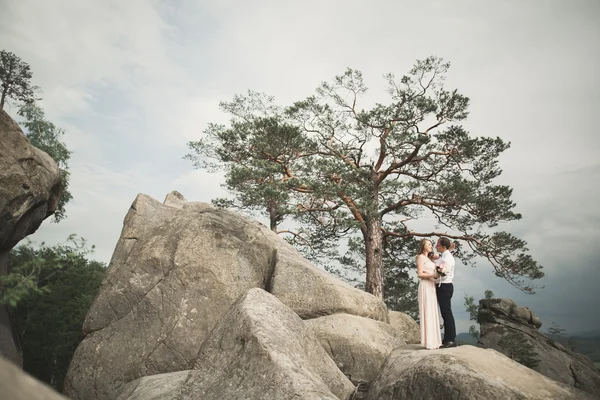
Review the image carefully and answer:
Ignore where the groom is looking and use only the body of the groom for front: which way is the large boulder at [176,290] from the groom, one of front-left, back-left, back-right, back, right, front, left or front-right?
front

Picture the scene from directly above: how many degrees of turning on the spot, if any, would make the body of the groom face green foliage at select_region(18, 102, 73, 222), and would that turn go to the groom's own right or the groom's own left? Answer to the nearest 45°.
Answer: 0° — they already face it

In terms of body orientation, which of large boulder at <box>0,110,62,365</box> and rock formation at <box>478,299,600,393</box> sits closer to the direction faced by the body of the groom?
the large boulder

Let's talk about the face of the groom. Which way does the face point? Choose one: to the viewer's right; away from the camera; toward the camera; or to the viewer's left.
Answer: to the viewer's left

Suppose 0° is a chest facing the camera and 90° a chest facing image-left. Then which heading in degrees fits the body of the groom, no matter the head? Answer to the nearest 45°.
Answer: approximately 90°

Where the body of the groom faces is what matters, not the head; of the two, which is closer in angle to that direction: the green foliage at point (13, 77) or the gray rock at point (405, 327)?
the green foliage

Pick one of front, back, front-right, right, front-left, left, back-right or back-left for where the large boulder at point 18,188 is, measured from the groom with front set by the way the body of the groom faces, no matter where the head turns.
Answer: front

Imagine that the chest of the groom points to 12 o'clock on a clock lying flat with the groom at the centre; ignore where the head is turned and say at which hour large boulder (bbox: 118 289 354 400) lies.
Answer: The large boulder is roughly at 10 o'clock from the groom.

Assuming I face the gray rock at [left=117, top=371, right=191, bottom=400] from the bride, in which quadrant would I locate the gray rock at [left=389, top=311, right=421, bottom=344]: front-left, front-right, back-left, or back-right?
back-right

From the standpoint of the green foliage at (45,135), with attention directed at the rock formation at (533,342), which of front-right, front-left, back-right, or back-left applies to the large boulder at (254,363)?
front-right

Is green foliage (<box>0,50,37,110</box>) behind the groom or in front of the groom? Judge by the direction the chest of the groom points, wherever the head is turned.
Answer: in front

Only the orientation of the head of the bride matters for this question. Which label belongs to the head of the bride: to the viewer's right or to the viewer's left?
to the viewer's right

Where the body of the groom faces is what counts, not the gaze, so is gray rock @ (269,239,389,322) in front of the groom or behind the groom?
in front
